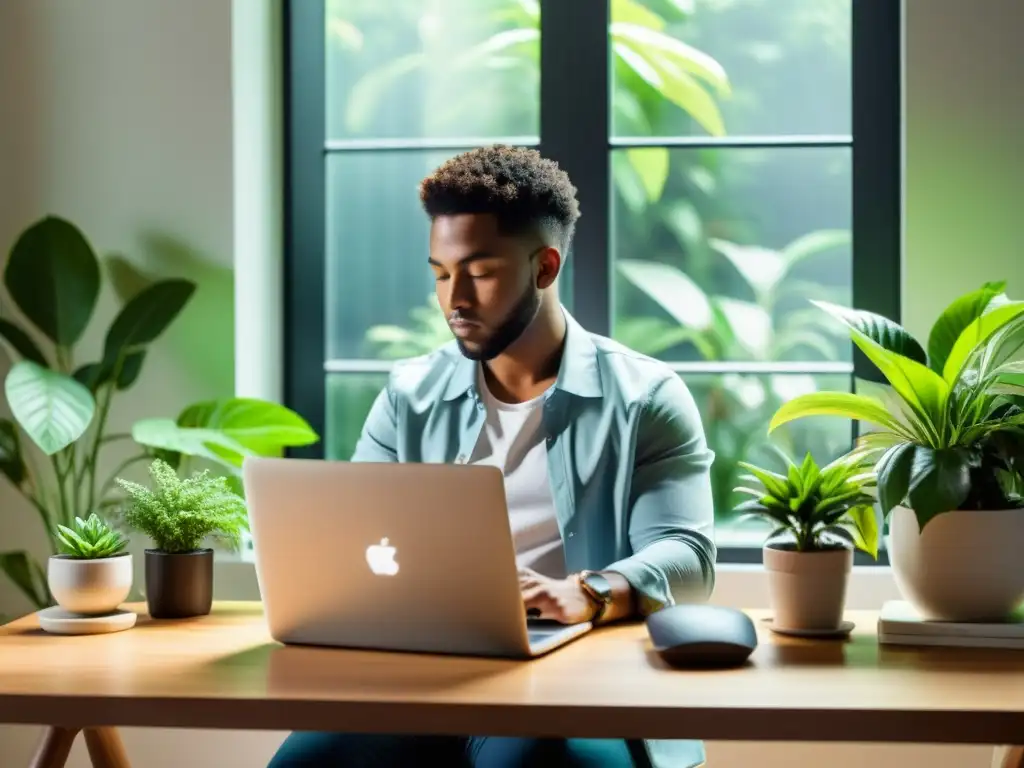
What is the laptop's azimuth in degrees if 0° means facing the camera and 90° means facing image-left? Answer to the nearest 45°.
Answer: approximately 225°

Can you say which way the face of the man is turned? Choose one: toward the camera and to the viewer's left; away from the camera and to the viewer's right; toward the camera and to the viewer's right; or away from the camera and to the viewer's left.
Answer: toward the camera and to the viewer's left

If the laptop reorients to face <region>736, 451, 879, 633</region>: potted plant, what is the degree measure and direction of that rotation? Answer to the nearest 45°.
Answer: approximately 45° to its right

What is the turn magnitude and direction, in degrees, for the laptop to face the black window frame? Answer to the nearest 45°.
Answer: approximately 45° to its left

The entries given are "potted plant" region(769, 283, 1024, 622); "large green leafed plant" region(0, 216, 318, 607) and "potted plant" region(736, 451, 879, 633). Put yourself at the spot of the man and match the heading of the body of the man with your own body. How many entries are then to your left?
2

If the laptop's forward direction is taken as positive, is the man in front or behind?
in front

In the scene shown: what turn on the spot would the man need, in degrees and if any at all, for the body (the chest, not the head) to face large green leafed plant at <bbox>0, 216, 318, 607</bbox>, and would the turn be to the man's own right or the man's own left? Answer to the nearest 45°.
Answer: approximately 90° to the man's own right

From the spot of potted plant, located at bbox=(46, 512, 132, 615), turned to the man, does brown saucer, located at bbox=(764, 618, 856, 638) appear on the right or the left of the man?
right

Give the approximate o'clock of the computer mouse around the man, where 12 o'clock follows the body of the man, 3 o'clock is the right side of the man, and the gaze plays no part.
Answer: The computer mouse is roughly at 10 o'clock from the man.

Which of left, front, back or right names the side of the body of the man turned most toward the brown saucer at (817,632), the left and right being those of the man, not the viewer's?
left

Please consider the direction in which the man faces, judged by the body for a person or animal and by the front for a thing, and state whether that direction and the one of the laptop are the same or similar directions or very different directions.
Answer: very different directions

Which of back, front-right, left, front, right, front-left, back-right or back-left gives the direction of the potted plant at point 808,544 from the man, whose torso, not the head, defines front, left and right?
left
